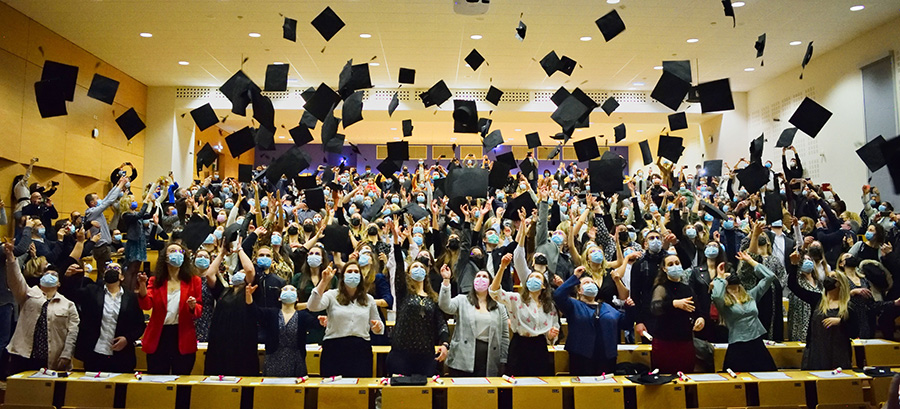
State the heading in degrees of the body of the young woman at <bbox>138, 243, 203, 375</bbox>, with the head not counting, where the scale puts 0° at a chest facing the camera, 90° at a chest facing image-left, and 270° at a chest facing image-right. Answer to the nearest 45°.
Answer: approximately 0°

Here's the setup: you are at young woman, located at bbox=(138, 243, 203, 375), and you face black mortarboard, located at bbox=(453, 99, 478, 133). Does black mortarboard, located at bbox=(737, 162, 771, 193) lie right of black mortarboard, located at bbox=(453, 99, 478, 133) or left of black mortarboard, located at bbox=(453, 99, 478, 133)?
right

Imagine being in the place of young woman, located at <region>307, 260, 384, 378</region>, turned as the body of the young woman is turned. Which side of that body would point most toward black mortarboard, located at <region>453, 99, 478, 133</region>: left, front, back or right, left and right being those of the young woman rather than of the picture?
back

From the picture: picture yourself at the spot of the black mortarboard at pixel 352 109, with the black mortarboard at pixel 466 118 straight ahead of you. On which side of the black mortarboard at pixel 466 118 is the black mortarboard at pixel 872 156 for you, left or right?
right

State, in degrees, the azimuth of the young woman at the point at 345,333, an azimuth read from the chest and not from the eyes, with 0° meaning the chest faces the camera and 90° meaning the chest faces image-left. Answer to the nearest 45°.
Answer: approximately 0°

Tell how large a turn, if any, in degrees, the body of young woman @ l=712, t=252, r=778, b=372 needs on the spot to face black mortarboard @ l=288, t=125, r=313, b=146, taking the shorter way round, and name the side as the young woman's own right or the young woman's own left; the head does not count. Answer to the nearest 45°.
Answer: approximately 90° to the young woman's own right

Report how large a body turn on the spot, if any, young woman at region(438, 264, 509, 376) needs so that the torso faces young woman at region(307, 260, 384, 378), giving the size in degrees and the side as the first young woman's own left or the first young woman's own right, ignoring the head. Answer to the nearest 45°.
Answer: approximately 90° to the first young woman's own right
